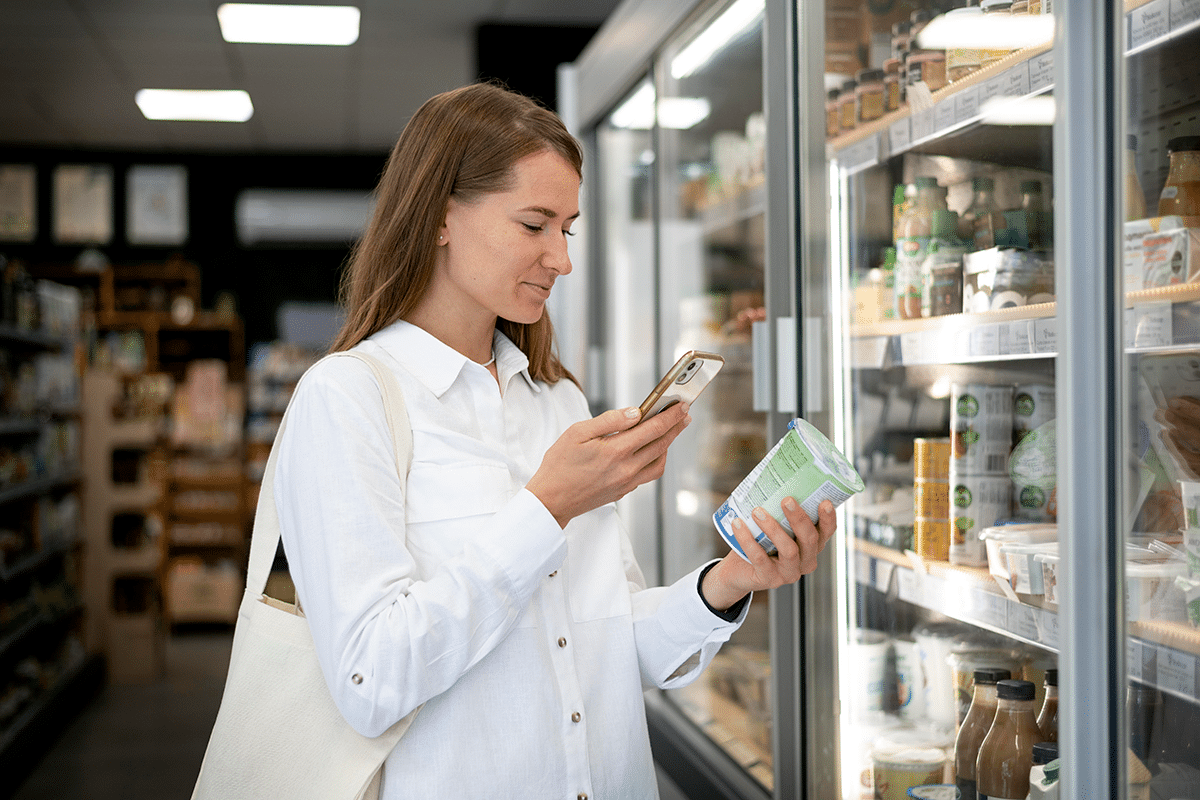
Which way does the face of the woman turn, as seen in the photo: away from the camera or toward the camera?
toward the camera

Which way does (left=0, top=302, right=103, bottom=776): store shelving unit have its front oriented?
to the viewer's right

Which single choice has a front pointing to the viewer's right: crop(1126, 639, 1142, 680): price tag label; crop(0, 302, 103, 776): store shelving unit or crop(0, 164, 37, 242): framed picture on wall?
the store shelving unit

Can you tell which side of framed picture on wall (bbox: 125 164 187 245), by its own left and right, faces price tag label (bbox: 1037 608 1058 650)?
front

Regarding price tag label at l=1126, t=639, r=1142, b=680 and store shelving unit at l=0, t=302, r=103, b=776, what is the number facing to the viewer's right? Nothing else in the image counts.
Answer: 1

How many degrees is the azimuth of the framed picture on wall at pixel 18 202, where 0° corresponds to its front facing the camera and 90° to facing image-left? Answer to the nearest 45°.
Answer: approximately 0°

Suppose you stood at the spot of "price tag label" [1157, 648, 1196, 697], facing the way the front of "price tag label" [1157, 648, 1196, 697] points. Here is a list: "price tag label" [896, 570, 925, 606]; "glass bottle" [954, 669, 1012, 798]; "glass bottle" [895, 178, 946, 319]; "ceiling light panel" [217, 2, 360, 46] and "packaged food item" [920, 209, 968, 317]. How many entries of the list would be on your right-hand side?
5

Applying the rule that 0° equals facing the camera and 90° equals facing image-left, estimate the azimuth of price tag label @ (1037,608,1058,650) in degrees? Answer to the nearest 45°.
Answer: approximately 45°

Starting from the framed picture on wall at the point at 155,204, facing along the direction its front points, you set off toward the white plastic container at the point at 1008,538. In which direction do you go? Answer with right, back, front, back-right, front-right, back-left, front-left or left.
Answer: front

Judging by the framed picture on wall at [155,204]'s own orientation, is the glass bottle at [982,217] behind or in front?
in front

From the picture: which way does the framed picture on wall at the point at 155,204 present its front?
toward the camera

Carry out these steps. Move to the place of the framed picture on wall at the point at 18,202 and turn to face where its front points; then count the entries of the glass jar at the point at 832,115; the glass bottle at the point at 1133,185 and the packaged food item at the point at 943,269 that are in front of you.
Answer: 3

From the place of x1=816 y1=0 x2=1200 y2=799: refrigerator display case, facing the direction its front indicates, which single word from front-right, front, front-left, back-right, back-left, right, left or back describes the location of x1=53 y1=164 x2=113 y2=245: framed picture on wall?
right

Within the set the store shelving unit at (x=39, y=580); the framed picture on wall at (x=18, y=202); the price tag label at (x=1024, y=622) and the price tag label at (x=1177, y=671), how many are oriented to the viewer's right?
1

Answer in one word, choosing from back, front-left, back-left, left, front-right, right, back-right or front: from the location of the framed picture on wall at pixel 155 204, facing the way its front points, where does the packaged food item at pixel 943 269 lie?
front

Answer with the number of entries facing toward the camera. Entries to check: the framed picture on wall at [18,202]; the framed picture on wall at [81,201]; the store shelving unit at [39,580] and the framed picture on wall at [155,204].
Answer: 3

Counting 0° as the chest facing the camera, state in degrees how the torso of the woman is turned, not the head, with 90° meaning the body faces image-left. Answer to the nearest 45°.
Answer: approximately 315°

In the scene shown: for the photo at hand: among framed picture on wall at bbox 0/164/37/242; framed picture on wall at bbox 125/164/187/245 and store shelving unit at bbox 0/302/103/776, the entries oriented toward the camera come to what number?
2

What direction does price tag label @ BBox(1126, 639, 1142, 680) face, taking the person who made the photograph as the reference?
facing the viewer and to the left of the viewer
